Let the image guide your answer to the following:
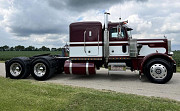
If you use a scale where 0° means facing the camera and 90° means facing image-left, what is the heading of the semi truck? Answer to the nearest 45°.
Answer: approximately 270°
